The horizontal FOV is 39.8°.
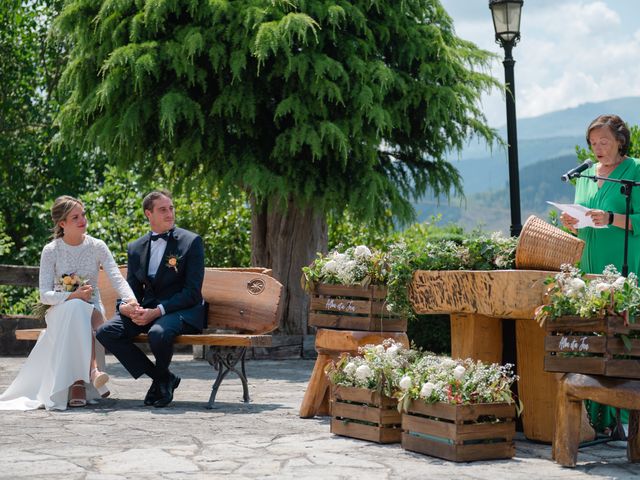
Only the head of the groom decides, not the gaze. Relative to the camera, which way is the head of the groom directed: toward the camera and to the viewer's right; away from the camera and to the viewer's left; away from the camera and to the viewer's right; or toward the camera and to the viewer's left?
toward the camera and to the viewer's right

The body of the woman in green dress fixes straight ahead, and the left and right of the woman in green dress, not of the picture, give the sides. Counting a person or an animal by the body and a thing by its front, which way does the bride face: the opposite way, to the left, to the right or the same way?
to the left

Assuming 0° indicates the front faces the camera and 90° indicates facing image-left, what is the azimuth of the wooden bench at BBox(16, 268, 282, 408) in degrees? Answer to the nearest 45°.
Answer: approximately 0°

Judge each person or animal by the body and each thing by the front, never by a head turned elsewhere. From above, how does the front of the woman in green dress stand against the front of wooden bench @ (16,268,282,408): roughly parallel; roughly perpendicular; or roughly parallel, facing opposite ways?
roughly perpendicular

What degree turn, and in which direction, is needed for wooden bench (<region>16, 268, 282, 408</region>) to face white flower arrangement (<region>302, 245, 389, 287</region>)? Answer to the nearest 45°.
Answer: approximately 45° to its left

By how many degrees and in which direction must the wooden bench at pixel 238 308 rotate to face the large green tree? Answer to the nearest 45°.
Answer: approximately 180°

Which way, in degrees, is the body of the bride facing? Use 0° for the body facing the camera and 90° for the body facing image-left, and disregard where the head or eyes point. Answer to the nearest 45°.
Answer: approximately 0°

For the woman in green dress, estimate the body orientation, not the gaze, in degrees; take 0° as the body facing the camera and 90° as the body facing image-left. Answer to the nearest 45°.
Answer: approximately 45°

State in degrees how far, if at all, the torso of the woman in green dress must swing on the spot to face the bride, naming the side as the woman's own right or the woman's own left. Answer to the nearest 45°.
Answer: approximately 45° to the woman's own right

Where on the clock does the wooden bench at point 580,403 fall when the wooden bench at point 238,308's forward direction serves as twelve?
the wooden bench at point 580,403 is roughly at 11 o'clock from the wooden bench at point 238,308.

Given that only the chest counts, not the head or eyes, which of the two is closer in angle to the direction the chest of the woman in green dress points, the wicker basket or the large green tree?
the wicker basket
